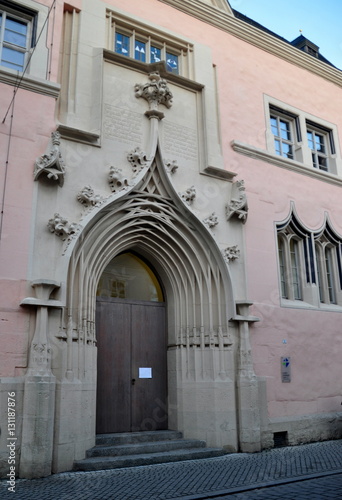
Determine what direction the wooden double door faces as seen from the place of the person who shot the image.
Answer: facing the viewer and to the right of the viewer

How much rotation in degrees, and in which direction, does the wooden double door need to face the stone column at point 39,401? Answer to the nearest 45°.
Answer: approximately 90° to its right

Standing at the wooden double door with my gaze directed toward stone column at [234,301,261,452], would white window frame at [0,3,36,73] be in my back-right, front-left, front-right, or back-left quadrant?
back-right

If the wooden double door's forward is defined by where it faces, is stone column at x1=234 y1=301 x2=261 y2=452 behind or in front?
in front
